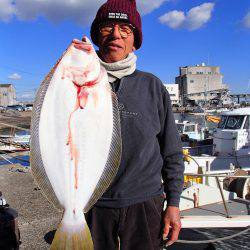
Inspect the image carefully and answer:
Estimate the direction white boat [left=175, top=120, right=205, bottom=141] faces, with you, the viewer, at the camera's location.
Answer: facing to the left of the viewer

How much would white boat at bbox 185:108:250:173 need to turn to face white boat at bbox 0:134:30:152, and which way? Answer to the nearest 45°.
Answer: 0° — it already faces it

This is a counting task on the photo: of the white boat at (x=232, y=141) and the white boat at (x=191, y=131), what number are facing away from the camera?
0

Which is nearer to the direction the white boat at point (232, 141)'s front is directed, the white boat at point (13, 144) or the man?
the white boat

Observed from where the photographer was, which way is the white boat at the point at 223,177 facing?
facing the viewer and to the left of the viewer

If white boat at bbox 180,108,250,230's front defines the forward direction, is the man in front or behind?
in front

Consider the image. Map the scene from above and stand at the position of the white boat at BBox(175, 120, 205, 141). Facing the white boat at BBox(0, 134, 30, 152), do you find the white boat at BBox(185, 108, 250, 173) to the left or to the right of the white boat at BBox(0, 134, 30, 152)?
left

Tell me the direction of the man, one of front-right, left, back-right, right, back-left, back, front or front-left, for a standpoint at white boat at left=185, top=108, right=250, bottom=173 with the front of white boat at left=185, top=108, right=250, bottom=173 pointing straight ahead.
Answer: front-left
